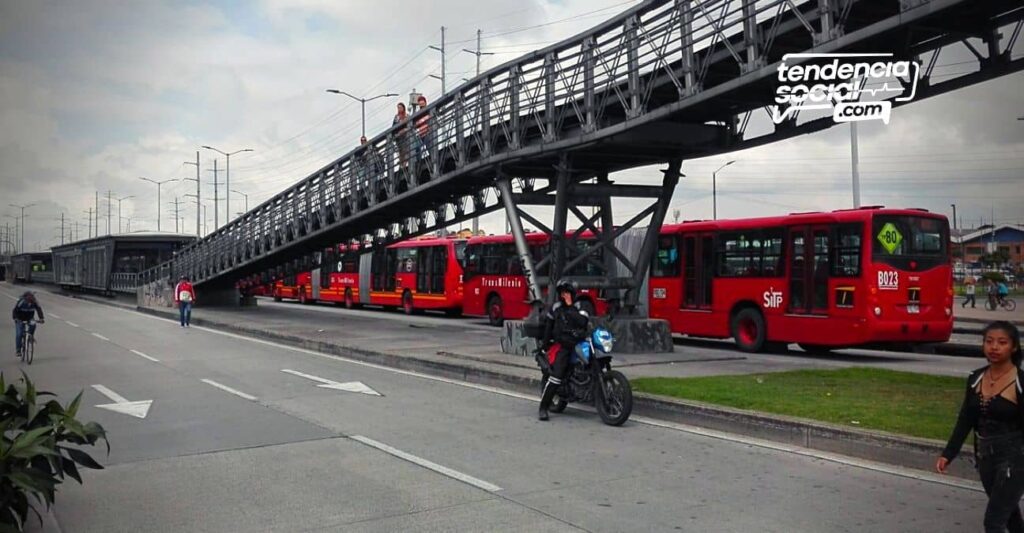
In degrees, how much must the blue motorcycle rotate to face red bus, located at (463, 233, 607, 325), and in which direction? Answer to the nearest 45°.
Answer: approximately 135° to its left

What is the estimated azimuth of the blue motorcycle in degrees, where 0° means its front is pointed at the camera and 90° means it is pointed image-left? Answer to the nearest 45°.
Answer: approximately 315°

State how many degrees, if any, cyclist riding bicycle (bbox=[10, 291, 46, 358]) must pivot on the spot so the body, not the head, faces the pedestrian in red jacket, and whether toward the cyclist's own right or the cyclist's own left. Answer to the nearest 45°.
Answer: approximately 90° to the cyclist's own left

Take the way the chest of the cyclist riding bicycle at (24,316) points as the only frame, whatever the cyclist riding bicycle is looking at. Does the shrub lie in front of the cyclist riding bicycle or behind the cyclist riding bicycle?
in front

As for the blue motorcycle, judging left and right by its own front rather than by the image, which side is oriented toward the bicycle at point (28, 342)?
back

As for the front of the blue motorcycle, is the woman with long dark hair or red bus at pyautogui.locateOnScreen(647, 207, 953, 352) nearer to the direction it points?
the woman with long dark hair
